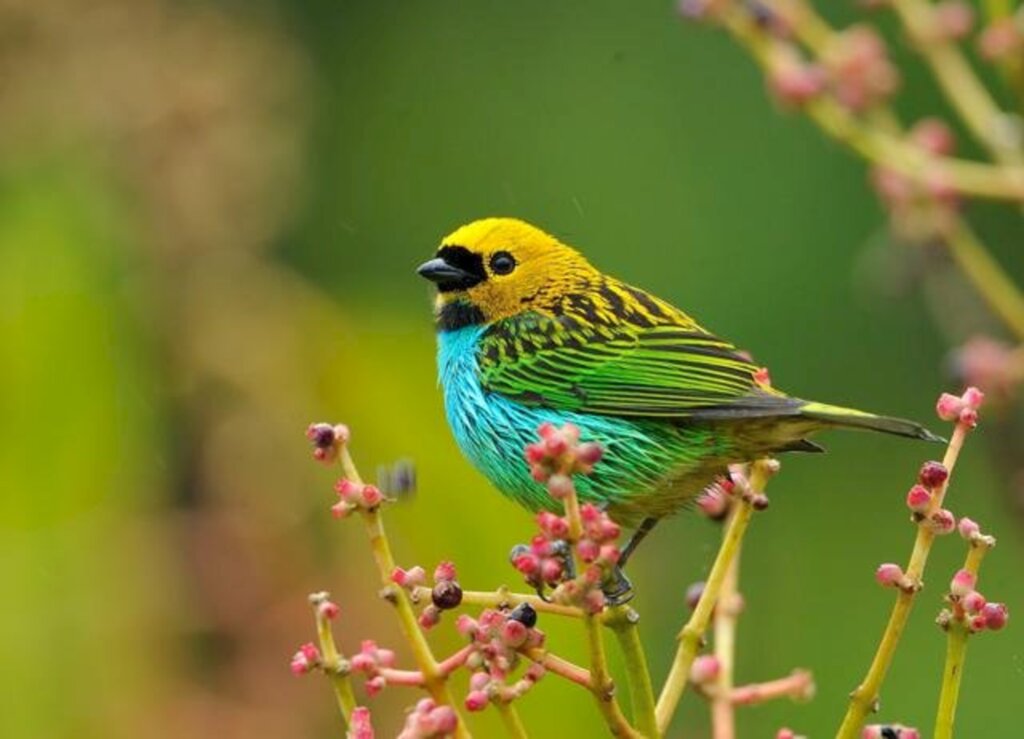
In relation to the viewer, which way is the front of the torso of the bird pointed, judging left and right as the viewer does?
facing to the left of the viewer
